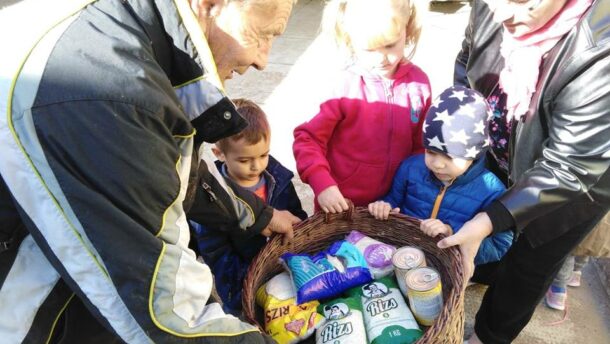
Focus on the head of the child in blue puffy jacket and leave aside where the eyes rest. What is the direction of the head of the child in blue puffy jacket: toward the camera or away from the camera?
toward the camera

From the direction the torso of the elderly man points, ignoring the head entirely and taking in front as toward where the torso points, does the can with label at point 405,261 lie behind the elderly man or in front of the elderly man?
in front

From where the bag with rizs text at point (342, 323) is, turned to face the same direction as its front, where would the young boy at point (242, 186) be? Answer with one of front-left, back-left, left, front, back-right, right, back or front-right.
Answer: back-right

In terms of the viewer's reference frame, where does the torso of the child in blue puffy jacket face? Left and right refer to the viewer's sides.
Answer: facing the viewer and to the left of the viewer

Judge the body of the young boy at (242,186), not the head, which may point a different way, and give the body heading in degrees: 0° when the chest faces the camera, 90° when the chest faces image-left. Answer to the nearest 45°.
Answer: approximately 315°

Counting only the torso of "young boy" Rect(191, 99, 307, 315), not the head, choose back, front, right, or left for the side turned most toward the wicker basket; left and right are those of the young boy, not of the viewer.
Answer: front

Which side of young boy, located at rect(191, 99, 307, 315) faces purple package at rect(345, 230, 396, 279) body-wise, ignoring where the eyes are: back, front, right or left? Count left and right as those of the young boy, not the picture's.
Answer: front

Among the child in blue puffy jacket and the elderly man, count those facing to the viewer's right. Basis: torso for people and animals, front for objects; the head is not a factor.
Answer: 1

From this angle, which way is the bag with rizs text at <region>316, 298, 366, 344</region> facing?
toward the camera

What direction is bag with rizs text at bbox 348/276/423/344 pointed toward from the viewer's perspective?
toward the camera

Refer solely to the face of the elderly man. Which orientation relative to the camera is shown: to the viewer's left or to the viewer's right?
to the viewer's right

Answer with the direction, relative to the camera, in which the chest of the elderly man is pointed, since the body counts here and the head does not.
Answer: to the viewer's right

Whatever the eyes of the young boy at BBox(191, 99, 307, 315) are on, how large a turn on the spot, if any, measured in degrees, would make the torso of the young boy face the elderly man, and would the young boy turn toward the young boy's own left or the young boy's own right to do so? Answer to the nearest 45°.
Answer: approximately 45° to the young boy's own right
